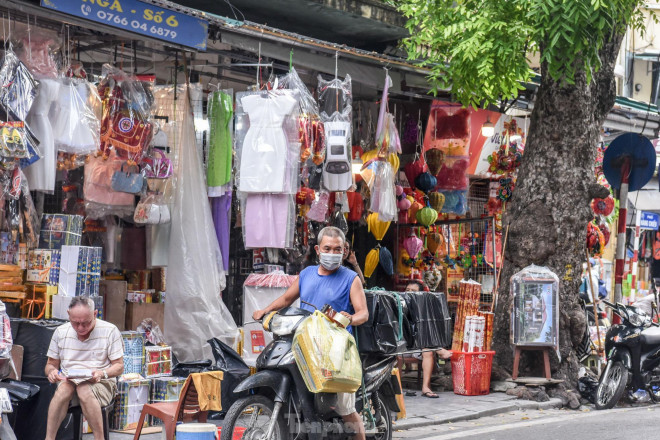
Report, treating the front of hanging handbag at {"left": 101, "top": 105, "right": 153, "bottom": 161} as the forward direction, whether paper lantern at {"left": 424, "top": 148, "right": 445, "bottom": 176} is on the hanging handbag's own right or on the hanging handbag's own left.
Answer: on the hanging handbag's own left

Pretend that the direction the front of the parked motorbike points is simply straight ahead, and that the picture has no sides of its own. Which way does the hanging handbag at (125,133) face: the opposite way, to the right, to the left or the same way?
to the left

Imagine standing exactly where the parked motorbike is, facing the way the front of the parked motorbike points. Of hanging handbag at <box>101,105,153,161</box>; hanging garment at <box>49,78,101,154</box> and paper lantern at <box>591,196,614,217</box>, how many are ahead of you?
2

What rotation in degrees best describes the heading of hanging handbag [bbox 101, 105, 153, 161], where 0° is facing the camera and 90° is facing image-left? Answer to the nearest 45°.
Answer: approximately 0°

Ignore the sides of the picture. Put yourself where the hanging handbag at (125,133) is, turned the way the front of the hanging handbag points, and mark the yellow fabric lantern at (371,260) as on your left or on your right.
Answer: on your left

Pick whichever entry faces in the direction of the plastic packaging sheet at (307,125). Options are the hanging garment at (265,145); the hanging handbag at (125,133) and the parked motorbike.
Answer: the parked motorbike

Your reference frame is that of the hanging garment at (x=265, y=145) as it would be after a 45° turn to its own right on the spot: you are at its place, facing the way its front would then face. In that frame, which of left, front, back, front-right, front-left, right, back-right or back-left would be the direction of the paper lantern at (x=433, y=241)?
back

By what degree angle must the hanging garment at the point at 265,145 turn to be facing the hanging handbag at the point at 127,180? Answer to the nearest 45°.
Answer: approximately 90° to its right

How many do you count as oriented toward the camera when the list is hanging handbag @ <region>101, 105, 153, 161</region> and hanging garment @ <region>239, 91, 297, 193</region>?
2

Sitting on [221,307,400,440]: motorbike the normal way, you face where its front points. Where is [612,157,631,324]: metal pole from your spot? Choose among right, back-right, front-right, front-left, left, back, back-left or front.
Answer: back

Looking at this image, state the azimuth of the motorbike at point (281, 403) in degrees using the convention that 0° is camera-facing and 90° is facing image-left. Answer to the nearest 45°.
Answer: approximately 45°

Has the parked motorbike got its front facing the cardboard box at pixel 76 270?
yes
